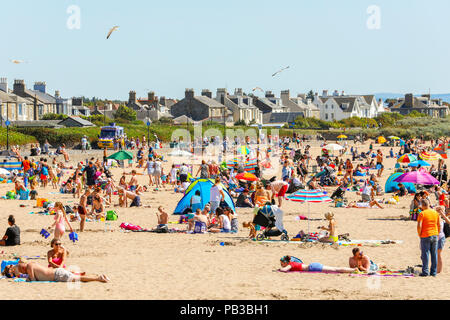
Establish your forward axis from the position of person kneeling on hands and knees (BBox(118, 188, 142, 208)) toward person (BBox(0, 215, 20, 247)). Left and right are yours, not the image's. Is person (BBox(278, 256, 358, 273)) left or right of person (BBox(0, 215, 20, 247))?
left

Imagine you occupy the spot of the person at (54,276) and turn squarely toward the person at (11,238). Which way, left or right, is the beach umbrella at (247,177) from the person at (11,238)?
right

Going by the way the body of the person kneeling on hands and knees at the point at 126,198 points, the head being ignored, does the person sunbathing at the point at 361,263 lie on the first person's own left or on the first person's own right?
on the first person's own left

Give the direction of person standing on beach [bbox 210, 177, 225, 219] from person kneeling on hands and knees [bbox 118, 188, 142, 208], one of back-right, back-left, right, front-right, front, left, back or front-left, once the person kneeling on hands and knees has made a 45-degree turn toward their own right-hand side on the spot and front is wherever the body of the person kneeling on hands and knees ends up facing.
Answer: back

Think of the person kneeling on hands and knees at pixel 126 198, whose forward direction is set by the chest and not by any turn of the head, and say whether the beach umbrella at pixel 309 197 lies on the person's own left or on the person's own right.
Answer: on the person's own left
